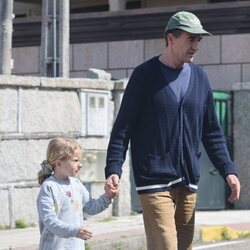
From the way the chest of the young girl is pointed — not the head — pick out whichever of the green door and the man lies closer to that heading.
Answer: the man

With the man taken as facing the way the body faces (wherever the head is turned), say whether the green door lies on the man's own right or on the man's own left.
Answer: on the man's own left

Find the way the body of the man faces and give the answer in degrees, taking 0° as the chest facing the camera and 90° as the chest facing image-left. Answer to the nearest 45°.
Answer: approximately 315°

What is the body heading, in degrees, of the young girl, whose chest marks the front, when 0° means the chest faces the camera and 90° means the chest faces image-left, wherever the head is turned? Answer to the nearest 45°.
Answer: approximately 315°
